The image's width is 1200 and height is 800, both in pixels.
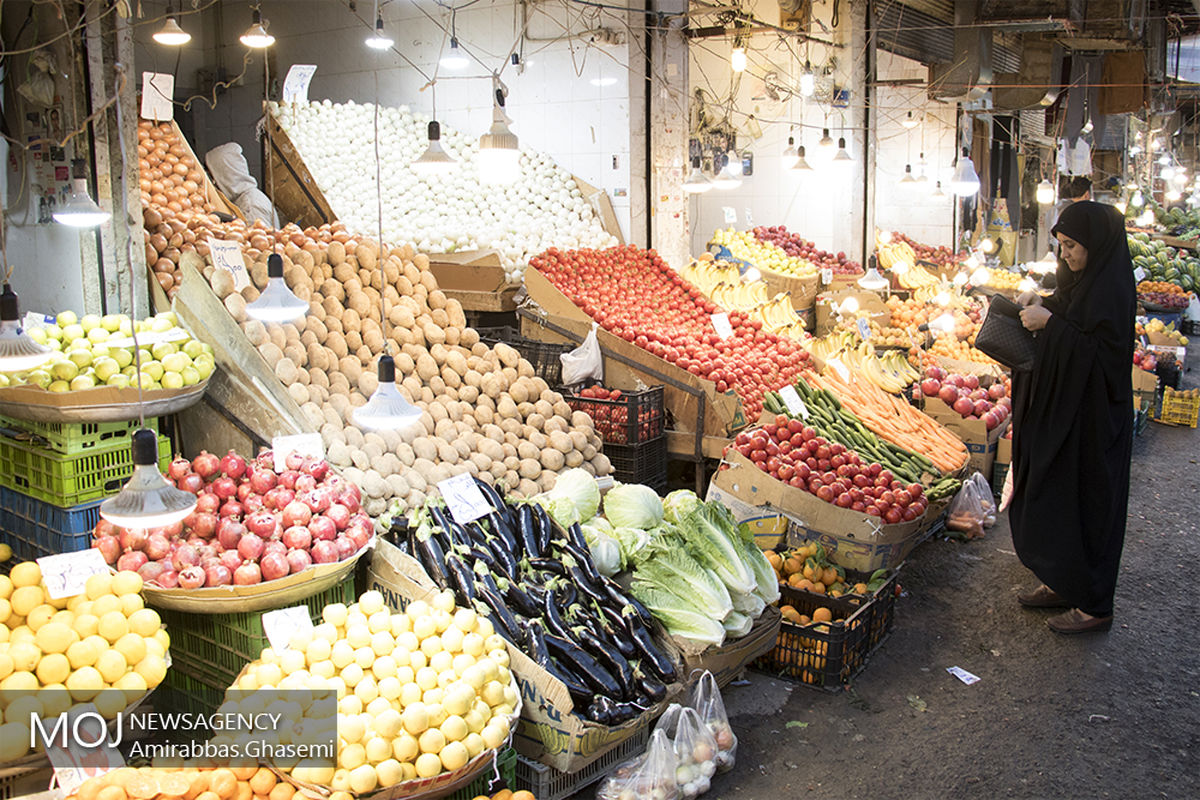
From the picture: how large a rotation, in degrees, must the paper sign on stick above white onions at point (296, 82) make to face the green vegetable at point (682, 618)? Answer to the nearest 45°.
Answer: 0° — it already faces it

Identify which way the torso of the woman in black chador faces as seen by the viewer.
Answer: to the viewer's left

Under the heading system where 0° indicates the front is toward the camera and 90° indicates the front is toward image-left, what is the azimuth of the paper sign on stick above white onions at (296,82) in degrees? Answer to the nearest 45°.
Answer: approximately 0°

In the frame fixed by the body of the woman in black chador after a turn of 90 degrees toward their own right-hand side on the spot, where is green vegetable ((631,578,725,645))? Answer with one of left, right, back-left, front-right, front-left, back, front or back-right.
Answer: back-left

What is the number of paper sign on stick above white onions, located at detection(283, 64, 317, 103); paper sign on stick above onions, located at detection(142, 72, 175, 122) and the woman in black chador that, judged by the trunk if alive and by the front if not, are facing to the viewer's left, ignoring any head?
1

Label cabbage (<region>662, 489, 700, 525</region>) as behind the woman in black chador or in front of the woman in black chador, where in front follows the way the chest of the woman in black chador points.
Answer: in front

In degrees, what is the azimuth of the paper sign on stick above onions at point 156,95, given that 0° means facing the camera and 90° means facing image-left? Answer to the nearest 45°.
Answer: approximately 0°

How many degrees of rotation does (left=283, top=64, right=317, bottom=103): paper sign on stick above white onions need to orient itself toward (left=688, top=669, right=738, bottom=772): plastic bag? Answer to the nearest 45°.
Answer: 0° — it already faces it

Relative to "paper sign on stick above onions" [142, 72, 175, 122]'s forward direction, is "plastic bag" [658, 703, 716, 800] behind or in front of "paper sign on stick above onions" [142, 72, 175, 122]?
in front

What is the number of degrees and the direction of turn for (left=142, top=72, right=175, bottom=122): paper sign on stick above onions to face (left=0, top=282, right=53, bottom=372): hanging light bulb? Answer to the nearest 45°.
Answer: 0° — it already faces it

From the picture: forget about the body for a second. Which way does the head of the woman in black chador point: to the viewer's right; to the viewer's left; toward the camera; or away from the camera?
to the viewer's left
